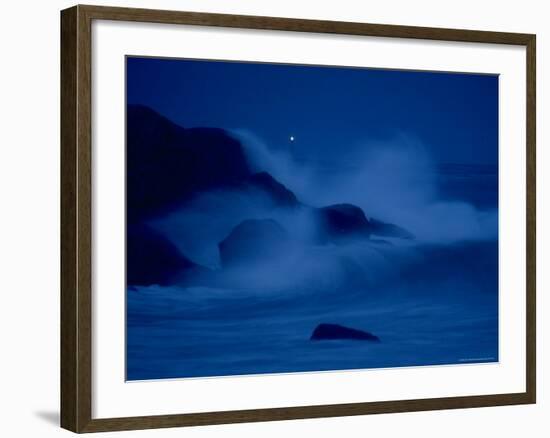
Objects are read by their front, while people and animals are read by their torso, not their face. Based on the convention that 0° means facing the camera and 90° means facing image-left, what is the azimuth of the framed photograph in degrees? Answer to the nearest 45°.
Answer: approximately 315°
